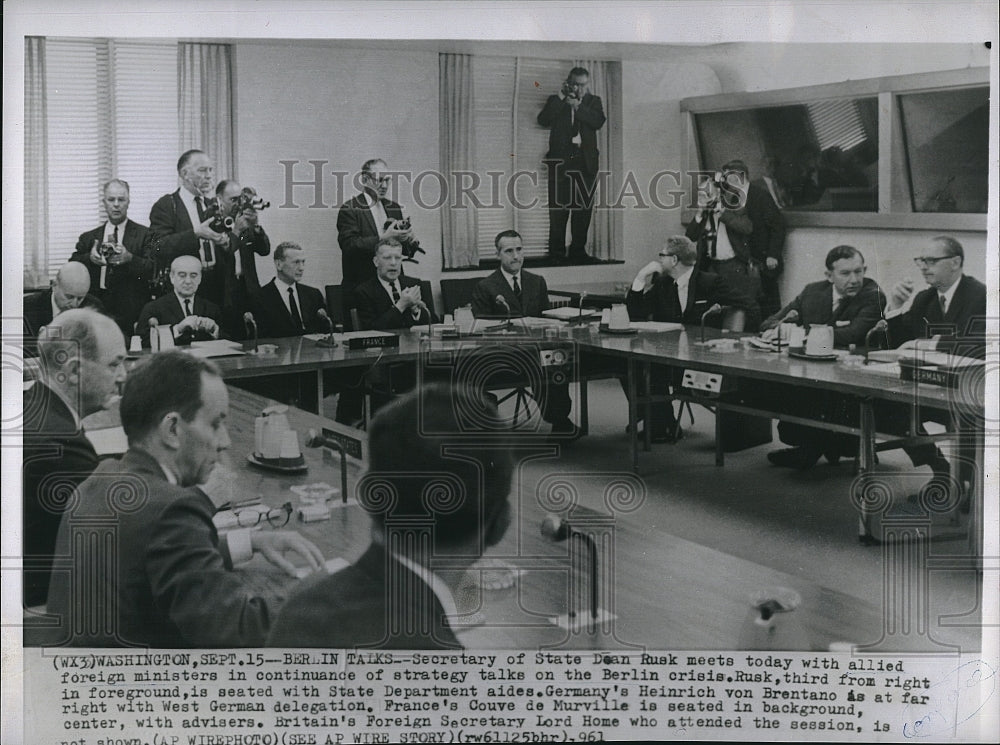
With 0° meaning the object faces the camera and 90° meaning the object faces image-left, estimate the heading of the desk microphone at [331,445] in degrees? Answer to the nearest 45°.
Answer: approximately 90°

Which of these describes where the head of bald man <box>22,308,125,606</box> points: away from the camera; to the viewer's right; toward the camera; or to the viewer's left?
to the viewer's right

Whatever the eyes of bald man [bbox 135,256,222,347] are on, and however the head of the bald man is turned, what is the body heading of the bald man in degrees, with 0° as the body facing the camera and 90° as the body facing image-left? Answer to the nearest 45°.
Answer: approximately 0°

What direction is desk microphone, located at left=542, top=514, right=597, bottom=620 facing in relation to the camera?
to the viewer's left

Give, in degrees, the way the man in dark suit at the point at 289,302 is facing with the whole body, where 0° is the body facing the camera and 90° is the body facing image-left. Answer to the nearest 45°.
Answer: approximately 315°

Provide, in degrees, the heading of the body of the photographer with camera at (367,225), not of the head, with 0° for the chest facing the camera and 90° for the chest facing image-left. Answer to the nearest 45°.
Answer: approximately 315°
